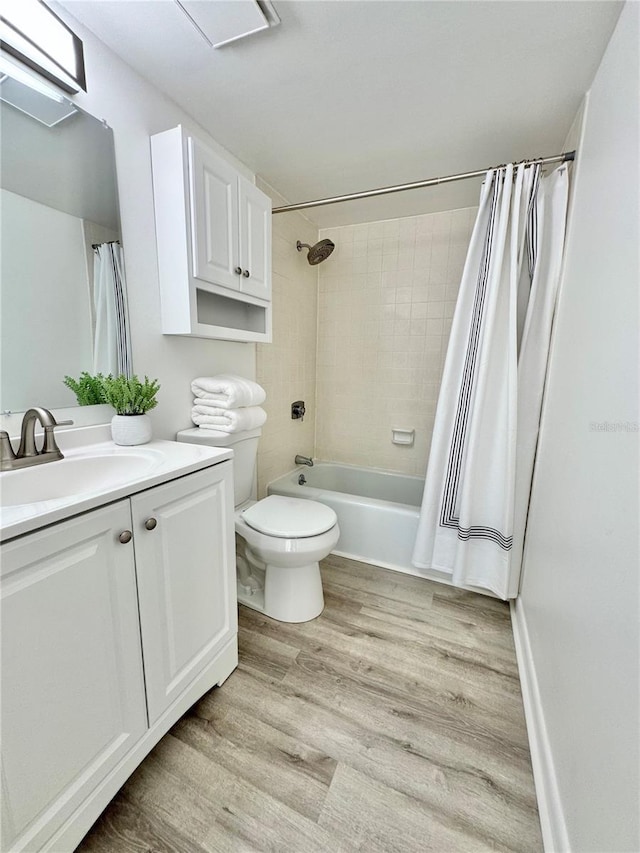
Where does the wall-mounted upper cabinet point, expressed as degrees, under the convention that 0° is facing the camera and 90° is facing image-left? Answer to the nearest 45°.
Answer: approximately 315°

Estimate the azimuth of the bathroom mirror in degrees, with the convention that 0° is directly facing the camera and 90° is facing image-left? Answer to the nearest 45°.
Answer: approximately 315°
